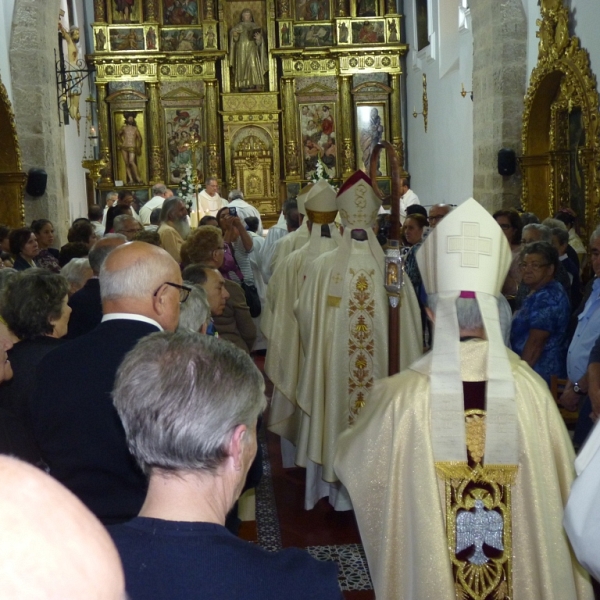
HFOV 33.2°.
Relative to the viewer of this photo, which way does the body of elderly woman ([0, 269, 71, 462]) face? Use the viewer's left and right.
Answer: facing away from the viewer and to the right of the viewer

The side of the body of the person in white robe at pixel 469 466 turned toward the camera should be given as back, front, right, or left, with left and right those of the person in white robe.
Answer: back

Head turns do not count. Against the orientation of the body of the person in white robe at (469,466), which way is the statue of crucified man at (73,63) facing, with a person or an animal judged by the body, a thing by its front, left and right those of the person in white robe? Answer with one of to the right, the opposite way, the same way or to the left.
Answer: to the right

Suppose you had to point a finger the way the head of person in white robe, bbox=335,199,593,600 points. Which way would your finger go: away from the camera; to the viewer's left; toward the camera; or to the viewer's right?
away from the camera

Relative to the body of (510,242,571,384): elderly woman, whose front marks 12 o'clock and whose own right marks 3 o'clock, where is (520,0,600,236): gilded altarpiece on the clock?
The gilded altarpiece is roughly at 3 o'clock from the elderly woman.

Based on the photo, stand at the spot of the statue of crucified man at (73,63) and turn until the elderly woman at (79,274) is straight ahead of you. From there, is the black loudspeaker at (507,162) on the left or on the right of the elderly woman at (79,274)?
left

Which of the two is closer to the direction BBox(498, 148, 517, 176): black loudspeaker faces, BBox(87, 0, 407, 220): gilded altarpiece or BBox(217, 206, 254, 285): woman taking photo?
the woman taking photo

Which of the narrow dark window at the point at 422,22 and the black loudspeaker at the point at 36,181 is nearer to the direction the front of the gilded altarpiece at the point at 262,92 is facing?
the black loudspeaker

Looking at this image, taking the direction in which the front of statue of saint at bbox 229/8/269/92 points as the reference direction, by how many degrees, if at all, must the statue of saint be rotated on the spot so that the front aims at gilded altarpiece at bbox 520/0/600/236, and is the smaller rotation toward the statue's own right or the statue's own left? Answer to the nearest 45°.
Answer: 0° — it already faces it

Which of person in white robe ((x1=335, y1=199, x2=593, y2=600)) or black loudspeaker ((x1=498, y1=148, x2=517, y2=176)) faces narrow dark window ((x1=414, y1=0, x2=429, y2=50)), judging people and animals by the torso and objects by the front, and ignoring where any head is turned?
the person in white robe
